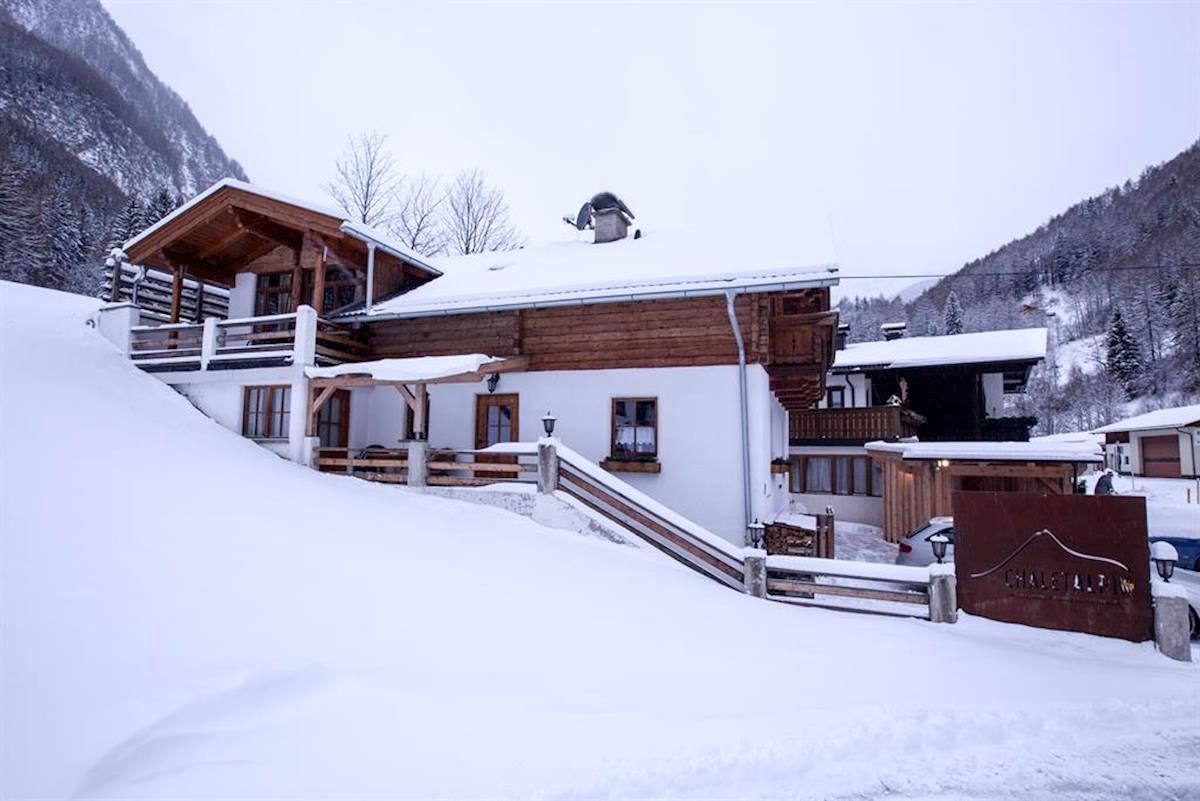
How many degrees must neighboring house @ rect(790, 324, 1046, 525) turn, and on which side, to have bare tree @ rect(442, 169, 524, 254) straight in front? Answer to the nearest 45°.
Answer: approximately 90° to its right

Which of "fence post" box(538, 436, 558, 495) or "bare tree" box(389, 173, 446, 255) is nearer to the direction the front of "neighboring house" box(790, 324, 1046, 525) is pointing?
the fence post

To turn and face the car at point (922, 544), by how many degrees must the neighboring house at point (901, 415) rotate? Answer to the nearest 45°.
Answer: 0° — it already faces it

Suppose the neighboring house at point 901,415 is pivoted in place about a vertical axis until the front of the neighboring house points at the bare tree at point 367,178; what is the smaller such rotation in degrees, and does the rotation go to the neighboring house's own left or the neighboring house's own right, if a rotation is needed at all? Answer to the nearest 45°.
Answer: approximately 90° to the neighboring house's own right

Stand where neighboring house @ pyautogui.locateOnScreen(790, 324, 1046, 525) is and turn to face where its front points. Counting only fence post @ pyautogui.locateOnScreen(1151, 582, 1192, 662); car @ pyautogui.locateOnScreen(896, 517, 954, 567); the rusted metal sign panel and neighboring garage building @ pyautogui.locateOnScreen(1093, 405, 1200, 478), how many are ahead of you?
3

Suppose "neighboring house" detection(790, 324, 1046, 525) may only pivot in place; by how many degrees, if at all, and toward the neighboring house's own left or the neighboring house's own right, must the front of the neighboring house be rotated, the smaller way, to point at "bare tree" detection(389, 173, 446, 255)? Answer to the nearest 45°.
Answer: approximately 90° to the neighboring house's own right

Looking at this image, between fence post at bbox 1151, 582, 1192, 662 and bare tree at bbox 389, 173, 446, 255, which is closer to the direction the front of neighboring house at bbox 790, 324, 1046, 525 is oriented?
the fence post

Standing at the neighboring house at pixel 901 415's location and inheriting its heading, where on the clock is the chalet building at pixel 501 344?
The chalet building is roughly at 1 o'clock from the neighboring house.

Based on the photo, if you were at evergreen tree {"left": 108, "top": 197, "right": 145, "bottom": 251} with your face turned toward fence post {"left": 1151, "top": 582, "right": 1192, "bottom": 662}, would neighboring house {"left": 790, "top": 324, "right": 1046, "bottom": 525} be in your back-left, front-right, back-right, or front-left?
front-left

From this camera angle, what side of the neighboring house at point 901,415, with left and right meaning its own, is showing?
front

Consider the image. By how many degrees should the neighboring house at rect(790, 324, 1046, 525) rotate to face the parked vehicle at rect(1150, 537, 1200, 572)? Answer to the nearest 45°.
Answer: approximately 45° to its left

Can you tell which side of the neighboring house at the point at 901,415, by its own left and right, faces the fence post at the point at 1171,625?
front

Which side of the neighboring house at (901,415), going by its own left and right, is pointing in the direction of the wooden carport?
front

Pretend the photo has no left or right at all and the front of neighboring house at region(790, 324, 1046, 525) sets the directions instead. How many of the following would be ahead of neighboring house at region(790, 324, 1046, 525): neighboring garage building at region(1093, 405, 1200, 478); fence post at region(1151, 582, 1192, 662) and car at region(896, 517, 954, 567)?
2
